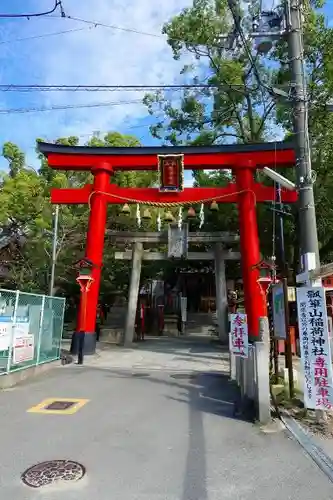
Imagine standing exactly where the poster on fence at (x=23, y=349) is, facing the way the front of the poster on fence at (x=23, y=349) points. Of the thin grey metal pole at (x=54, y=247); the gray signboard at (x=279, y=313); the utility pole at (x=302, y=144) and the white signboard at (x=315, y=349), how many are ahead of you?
3

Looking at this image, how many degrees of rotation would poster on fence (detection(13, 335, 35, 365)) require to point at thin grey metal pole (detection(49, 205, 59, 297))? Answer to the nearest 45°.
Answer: approximately 135° to its left

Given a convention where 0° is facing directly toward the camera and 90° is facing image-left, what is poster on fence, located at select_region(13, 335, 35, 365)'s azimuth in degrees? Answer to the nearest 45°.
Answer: approximately 315°

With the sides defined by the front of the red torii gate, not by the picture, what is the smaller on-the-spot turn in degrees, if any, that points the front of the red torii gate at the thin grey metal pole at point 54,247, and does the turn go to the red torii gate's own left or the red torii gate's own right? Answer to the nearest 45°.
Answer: approximately 135° to the red torii gate's own right

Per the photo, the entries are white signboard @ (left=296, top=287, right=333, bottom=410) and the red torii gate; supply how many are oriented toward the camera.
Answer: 2

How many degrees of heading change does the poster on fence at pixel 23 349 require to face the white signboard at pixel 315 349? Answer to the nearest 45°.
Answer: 0° — it already faces it

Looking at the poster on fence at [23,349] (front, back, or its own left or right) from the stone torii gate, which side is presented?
left

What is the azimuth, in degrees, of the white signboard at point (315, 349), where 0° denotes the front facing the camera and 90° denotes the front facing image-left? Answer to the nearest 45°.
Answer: approximately 0°

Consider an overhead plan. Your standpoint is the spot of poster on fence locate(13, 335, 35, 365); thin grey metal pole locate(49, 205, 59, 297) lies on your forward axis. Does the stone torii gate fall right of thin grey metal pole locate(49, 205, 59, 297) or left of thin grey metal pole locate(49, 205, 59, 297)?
right

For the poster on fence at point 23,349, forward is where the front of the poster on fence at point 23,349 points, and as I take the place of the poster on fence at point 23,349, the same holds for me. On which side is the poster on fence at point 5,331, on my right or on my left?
on my right

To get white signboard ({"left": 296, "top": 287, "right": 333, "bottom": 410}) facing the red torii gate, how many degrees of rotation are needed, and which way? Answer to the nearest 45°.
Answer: approximately 135° to its right
